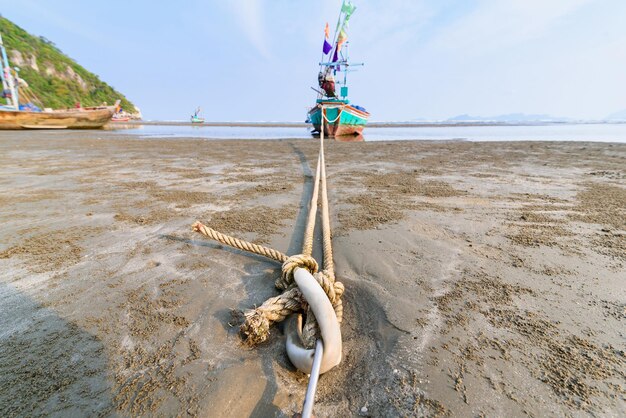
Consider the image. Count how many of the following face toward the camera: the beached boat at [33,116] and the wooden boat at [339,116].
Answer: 1

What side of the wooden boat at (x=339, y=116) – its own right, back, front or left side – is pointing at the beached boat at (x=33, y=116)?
right

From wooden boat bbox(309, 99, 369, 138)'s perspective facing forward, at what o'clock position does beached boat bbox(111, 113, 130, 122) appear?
The beached boat is roughly at 4 o'clock from the wooden boat.

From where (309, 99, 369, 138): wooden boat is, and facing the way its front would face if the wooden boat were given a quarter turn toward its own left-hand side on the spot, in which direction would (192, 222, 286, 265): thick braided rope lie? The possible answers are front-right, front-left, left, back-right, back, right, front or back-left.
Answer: right

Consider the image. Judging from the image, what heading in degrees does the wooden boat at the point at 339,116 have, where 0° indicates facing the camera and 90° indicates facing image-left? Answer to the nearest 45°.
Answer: approximately 0°

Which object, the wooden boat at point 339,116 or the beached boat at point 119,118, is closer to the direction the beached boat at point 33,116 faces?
the wooden boat

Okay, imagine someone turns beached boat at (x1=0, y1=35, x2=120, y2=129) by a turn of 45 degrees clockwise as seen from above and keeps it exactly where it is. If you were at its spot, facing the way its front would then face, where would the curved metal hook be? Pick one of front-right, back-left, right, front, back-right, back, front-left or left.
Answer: front-right

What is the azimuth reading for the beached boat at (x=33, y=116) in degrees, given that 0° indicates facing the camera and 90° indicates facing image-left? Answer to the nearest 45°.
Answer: approximately 270°

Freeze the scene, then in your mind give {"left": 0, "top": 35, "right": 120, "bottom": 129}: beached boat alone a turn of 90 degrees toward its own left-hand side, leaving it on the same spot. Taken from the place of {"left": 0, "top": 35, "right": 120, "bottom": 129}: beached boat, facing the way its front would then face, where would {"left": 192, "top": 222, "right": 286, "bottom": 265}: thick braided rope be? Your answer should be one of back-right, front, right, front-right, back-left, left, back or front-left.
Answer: back

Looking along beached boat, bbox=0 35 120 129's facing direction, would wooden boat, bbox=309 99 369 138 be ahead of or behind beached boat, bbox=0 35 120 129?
ahead

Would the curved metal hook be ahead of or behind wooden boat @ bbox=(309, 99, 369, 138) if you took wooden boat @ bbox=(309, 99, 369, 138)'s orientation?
ahead
